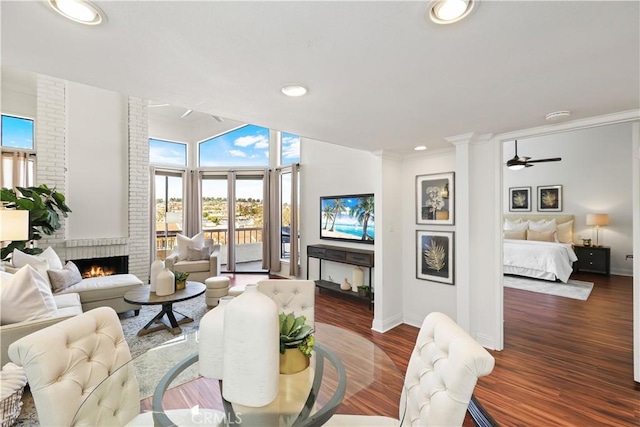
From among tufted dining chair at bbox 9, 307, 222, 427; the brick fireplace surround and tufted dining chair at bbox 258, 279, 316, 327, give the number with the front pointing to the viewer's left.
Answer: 0

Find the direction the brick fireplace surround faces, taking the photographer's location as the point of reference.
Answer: facing the viewer and to the right of the viewer

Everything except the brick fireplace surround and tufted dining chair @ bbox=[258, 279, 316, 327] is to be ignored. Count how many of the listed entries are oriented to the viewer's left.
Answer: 0

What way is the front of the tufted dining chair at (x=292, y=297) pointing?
toward the camera

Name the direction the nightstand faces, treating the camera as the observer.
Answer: facing the viewer and to the left of the viewer

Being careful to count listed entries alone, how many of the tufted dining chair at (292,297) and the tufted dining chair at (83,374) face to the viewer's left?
0

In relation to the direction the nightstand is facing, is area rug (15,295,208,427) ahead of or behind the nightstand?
ahead

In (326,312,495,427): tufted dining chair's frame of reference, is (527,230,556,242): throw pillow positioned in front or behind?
behind

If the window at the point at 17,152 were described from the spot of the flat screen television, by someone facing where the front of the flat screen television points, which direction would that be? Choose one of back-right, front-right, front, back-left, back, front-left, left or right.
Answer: front-right

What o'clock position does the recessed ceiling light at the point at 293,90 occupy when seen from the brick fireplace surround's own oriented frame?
The recessed ceiling light is roughly at 1 o'clock from the brick fireplace surround.

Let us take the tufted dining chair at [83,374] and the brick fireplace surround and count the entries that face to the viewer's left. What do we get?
0
